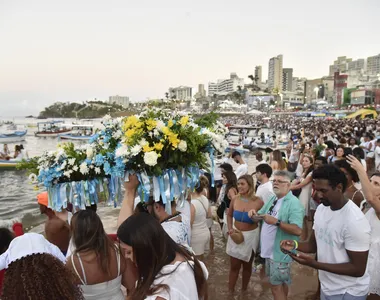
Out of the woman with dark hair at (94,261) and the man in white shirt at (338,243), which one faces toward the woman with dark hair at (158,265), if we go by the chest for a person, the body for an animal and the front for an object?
the man in white shirt

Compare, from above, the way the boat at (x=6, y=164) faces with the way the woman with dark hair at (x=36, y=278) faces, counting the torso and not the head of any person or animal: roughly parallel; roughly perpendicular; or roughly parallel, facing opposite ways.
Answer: roughly perpendicular

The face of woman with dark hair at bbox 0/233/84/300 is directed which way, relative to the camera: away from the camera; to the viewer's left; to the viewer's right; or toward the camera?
away from the camera

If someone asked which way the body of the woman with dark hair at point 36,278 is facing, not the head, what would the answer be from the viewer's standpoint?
away from the camera

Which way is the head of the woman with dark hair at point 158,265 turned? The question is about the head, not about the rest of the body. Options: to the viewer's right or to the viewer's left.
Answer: to the viewer's left

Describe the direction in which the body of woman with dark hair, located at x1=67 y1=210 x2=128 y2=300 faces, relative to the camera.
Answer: away from the camera
